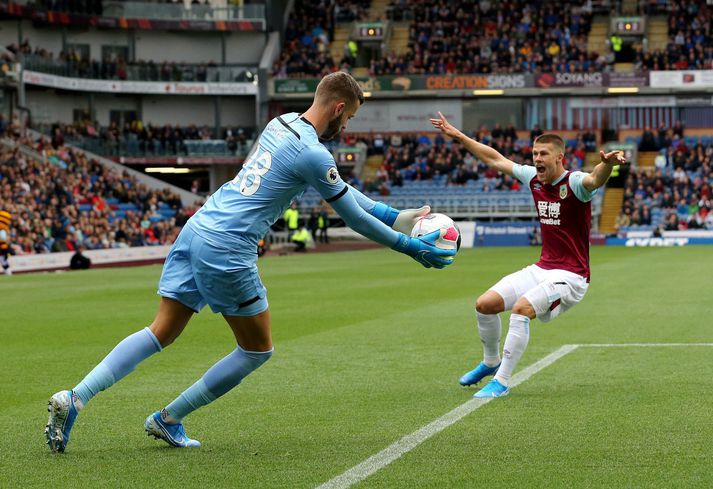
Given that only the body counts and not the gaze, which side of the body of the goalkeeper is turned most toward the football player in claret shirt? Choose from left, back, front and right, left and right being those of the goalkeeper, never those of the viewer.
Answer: front

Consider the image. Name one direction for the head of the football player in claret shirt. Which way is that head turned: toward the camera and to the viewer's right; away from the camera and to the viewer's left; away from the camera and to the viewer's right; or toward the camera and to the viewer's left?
toward the camera and to the viewer's left

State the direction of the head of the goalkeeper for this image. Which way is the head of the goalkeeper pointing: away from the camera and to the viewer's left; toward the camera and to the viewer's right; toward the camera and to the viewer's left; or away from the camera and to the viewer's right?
away from the camera and to the viewer's right

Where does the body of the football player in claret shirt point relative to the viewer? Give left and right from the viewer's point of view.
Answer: facing the viewer and to the left of the viewer

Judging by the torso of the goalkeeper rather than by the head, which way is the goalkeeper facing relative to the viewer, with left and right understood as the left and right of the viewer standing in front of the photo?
facing away from the viewer and to the right of the viewer

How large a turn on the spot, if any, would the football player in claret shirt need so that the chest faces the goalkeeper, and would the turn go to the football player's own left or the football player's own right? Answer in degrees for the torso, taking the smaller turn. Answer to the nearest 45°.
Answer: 0° — they already face them

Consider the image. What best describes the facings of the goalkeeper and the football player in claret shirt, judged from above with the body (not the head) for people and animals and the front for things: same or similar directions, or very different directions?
very different directions
